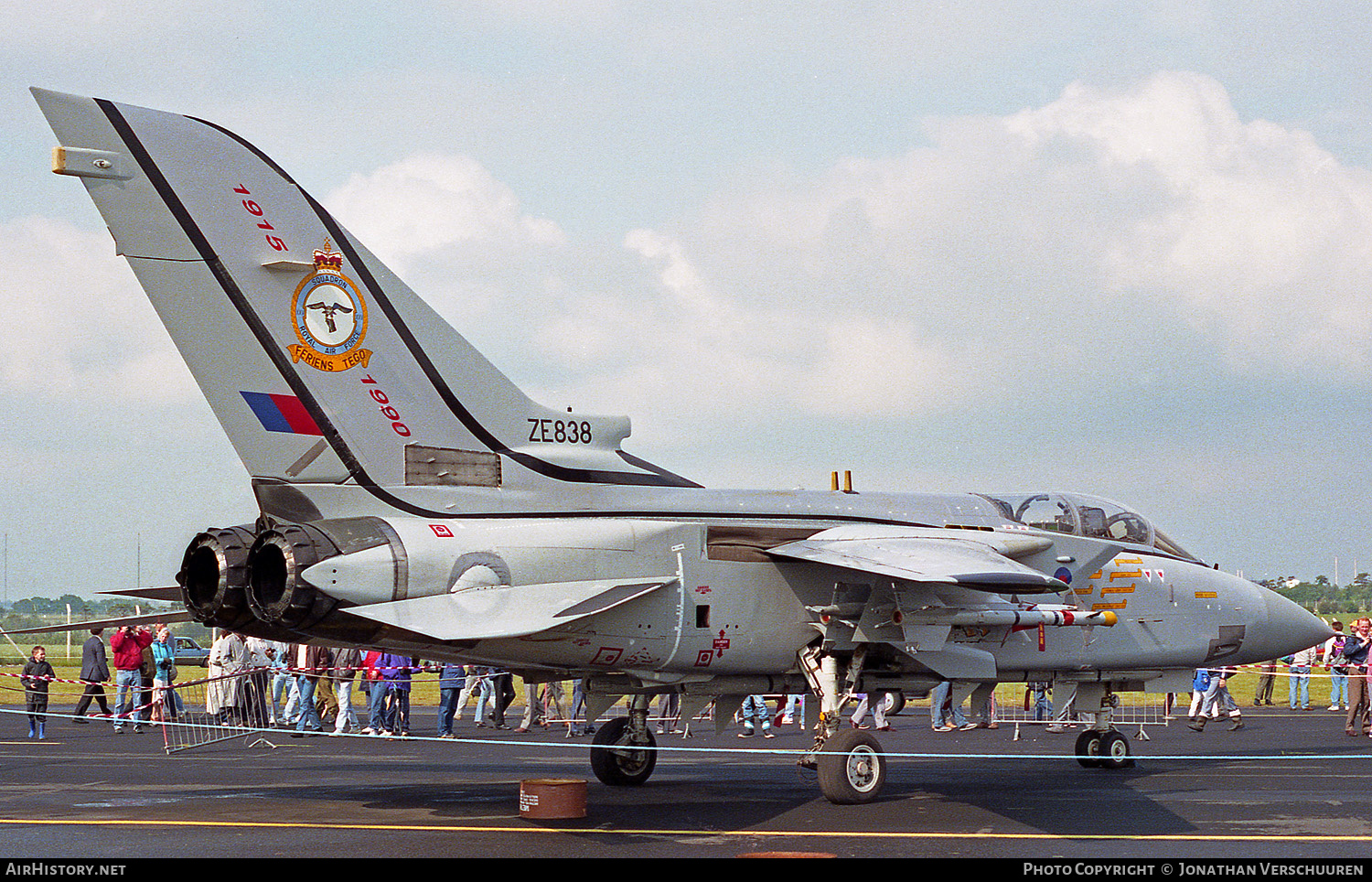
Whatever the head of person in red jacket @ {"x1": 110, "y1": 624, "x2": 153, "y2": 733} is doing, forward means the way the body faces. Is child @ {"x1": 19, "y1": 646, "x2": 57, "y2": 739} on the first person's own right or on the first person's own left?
on the first person's own right

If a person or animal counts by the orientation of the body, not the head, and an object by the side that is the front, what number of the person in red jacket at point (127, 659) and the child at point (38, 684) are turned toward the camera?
2

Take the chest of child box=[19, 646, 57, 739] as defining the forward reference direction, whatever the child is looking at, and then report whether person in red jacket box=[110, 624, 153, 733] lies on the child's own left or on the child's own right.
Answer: on the child's own left

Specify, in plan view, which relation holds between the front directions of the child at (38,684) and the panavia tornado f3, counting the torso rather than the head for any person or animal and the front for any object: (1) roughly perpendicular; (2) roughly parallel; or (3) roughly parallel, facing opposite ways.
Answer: roughly perpendicular

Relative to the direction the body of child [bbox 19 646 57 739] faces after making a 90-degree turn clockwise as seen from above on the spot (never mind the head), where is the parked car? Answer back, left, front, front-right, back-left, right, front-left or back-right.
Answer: right

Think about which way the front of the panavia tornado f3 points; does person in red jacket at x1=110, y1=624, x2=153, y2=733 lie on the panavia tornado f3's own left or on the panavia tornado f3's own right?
on the panavia tornado f3's own left

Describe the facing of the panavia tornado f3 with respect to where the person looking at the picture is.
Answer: facing away from the viewer and to the right of the viewer

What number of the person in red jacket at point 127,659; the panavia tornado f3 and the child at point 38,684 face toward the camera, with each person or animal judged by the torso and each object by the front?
2

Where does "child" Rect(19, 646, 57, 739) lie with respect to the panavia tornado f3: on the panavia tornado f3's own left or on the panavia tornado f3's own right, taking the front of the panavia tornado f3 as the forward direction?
on the panavia tornado f3's own left

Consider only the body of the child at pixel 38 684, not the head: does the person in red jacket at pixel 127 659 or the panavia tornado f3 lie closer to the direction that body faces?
the panavia tornado f3

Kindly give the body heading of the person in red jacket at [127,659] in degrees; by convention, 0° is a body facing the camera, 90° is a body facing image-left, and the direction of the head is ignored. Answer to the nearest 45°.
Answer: approximately 0°
